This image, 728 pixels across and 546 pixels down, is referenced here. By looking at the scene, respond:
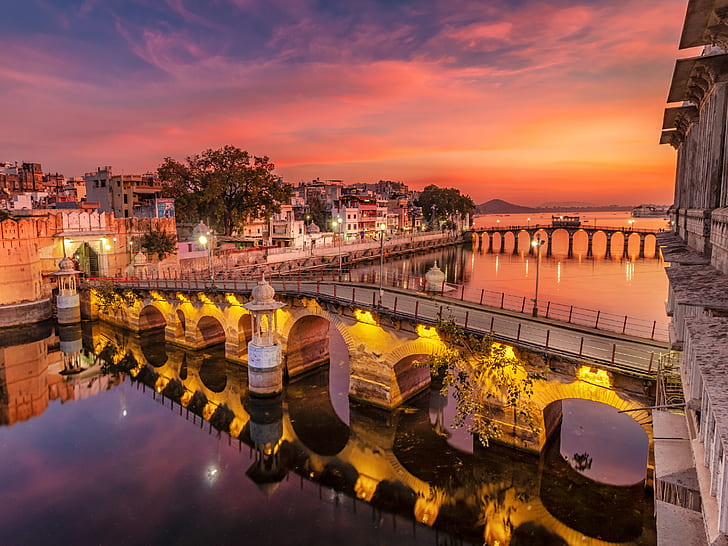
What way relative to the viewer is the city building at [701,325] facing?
to the viewer's left

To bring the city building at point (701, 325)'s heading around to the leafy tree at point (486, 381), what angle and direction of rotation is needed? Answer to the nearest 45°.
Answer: approximately 45° to its right

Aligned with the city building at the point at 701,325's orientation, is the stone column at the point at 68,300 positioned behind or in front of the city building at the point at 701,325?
in front

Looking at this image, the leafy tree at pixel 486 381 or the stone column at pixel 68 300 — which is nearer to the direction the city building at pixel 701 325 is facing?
the stone column

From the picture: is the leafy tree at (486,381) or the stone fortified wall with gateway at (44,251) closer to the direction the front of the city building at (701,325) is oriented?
the stone fortified wall with gateway

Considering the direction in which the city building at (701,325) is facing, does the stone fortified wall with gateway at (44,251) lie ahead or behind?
ahead

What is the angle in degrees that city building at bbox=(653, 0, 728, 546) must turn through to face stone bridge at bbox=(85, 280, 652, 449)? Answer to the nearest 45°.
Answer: approximately 45° to its right
